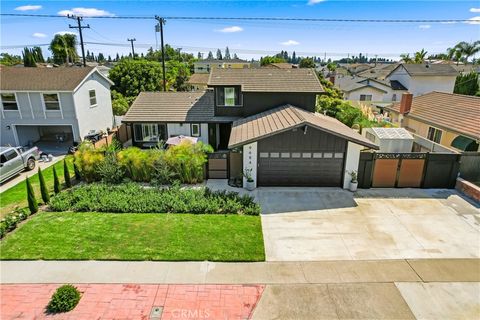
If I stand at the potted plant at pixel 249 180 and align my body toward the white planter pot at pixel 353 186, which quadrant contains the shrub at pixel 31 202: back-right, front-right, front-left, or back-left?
back-right

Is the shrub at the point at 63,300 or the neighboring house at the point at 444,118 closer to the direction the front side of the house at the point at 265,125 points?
the shrub

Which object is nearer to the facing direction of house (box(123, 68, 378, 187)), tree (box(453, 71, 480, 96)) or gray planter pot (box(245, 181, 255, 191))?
the gray planter pot

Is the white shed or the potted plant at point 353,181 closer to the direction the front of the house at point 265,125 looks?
the potted plant

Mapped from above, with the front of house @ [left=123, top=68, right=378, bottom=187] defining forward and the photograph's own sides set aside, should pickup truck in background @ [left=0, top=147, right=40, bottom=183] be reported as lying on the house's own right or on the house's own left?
on the house's own right

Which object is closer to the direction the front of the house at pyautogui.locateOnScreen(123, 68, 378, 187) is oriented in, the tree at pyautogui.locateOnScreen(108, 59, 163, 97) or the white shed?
the white shed

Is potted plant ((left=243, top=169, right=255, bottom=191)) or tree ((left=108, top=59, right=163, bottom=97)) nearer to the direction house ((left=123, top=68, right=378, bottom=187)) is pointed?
the potted plant

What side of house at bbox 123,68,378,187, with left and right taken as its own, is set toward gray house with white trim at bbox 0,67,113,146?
right

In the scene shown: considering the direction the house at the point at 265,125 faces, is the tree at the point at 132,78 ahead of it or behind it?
behind

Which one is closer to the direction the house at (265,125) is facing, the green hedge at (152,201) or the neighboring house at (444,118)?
the green hedge

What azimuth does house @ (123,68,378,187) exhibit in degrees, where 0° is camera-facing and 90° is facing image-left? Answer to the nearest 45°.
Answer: approximately 0°
